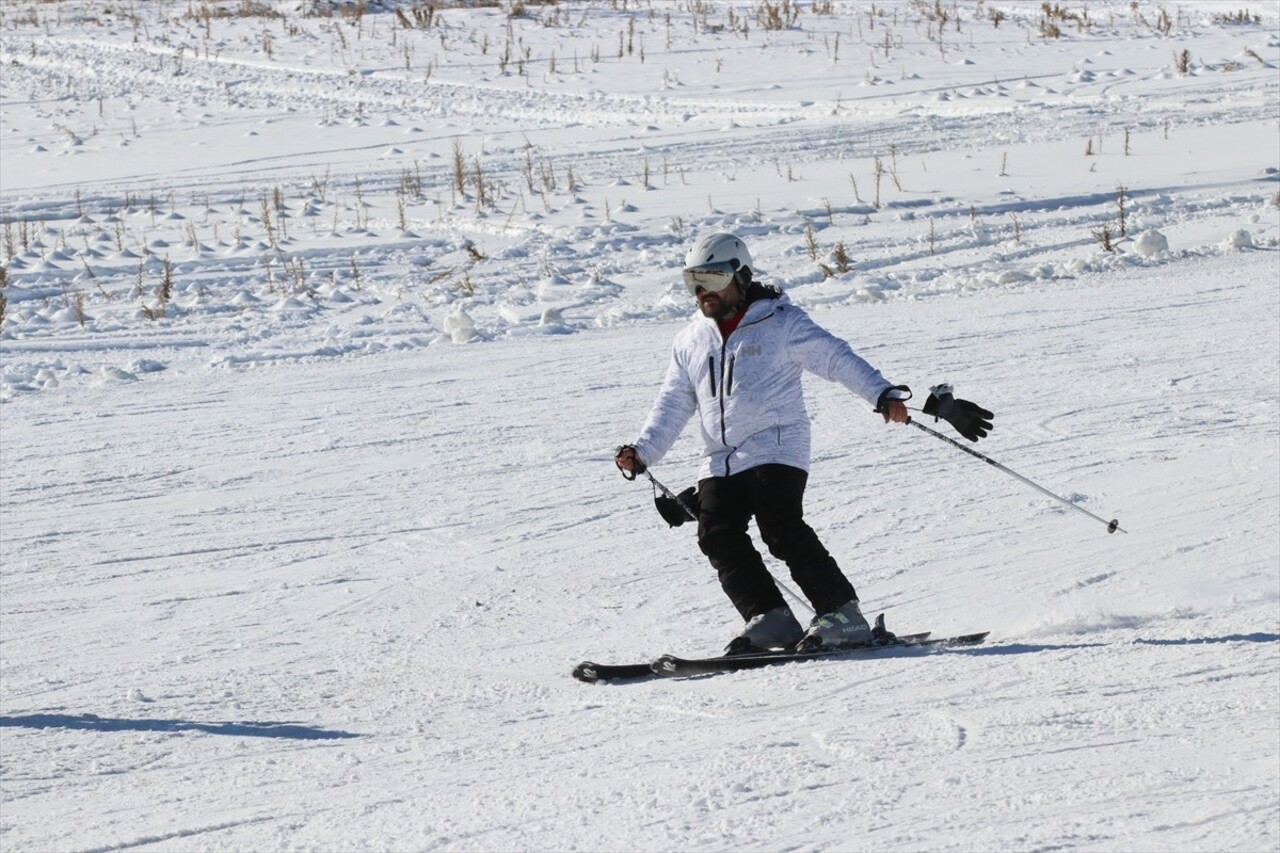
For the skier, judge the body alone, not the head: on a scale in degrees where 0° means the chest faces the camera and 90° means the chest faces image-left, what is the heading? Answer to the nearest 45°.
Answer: approximately 45°

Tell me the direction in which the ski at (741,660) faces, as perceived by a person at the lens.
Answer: facing to the left of the viewer
